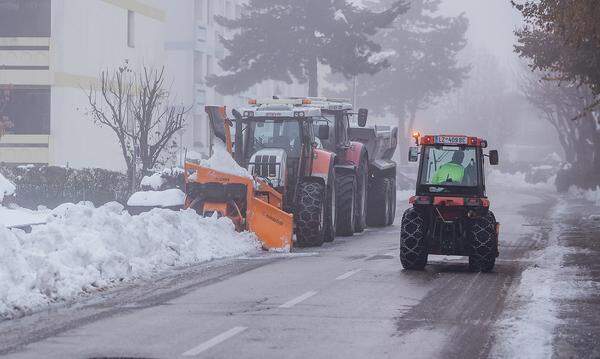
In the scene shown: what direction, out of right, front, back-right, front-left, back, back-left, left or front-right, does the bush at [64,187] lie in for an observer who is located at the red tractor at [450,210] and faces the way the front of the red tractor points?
front-left

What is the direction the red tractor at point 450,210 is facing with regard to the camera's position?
facing away from the viewer

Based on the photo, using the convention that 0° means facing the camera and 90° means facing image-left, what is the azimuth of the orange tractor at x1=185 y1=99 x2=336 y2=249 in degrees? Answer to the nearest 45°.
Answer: approximately 45°

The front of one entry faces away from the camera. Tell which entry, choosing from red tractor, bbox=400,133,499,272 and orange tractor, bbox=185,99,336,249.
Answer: the red tractor

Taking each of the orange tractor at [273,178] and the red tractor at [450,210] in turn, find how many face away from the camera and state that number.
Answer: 1

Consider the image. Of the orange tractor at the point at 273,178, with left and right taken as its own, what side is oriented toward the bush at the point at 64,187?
right
